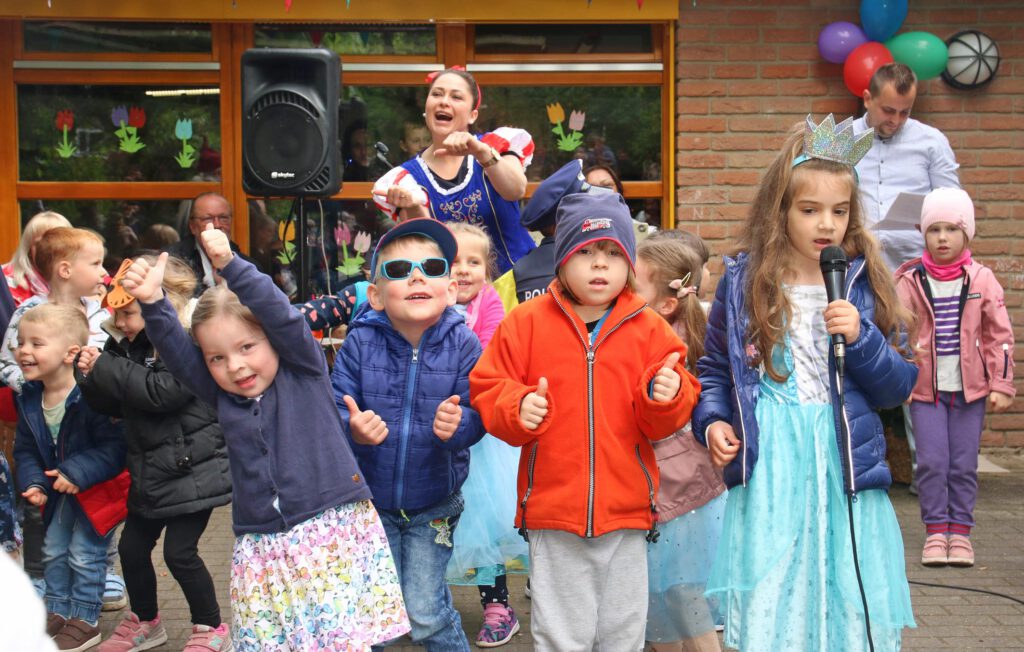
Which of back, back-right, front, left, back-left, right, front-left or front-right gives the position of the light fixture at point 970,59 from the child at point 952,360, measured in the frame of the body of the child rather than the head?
back

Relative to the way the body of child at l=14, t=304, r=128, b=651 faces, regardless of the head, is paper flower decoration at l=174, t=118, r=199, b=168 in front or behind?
behind

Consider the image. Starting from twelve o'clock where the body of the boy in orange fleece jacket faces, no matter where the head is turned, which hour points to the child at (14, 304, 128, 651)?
The child is roughly at 4 o'clock from the boy in orange fleece jacket.

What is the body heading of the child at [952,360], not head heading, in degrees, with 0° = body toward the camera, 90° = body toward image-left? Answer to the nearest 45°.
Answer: approximately 0°

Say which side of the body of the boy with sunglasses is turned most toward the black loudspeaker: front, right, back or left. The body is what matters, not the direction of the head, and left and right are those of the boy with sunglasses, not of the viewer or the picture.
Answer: back

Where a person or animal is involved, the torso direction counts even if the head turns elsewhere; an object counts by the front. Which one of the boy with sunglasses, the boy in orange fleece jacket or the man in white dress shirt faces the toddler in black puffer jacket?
the man in white dress shirt

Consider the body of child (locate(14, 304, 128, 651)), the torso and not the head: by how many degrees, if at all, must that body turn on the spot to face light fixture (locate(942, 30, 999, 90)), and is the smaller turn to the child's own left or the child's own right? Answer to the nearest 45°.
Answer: approximately 135° to the child's own left
